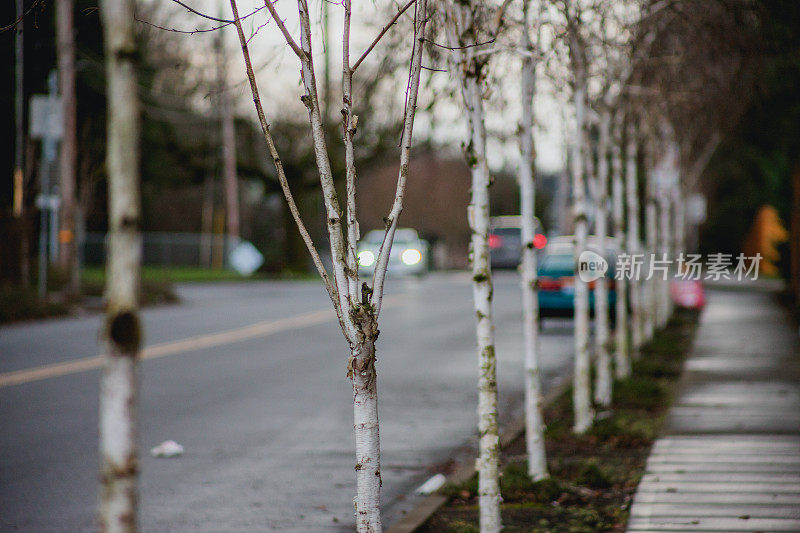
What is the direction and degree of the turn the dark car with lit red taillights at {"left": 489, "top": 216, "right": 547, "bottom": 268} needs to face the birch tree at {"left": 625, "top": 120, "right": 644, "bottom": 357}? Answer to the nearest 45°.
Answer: approximately 180°

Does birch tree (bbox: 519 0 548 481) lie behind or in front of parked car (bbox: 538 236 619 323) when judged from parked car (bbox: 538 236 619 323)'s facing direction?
behind

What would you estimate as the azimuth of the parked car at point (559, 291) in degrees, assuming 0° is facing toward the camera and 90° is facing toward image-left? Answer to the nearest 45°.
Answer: approximately 180°

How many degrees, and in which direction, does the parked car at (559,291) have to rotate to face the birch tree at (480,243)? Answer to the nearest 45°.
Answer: approximately 180°

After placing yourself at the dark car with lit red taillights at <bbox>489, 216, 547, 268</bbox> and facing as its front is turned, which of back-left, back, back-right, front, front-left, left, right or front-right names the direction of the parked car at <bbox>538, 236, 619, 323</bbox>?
back

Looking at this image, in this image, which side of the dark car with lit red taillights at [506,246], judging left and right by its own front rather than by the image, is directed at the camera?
back

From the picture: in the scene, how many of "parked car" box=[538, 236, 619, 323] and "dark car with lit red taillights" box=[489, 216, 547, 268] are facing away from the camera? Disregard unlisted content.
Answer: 2

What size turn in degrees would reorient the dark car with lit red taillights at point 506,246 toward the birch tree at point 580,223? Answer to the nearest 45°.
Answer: approximately 180°

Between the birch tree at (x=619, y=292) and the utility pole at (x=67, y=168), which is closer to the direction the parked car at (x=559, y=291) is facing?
the utility pole

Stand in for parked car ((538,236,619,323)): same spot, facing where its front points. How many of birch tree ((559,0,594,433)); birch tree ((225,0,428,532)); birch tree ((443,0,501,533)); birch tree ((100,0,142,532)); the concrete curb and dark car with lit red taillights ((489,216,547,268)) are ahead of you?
1

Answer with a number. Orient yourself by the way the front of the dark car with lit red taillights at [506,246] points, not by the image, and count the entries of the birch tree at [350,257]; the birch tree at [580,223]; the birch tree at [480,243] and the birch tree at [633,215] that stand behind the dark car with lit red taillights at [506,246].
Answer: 4

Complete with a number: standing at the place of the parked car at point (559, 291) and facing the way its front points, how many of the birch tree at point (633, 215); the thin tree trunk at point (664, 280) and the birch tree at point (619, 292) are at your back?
2
